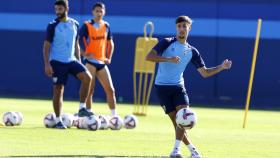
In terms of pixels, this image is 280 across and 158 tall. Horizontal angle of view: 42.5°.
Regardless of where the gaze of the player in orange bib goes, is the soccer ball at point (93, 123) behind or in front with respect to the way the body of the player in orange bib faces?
in front

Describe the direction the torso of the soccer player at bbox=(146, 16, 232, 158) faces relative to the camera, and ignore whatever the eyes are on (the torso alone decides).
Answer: toward the camera

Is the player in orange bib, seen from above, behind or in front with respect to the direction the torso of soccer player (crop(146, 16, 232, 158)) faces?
behind

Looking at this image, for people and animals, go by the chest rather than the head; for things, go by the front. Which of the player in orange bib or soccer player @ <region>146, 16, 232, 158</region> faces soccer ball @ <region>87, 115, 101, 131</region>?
the player in orange bib

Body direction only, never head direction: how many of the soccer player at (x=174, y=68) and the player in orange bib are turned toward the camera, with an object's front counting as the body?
2

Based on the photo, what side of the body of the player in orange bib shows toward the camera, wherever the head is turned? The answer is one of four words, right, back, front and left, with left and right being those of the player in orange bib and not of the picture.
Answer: front
